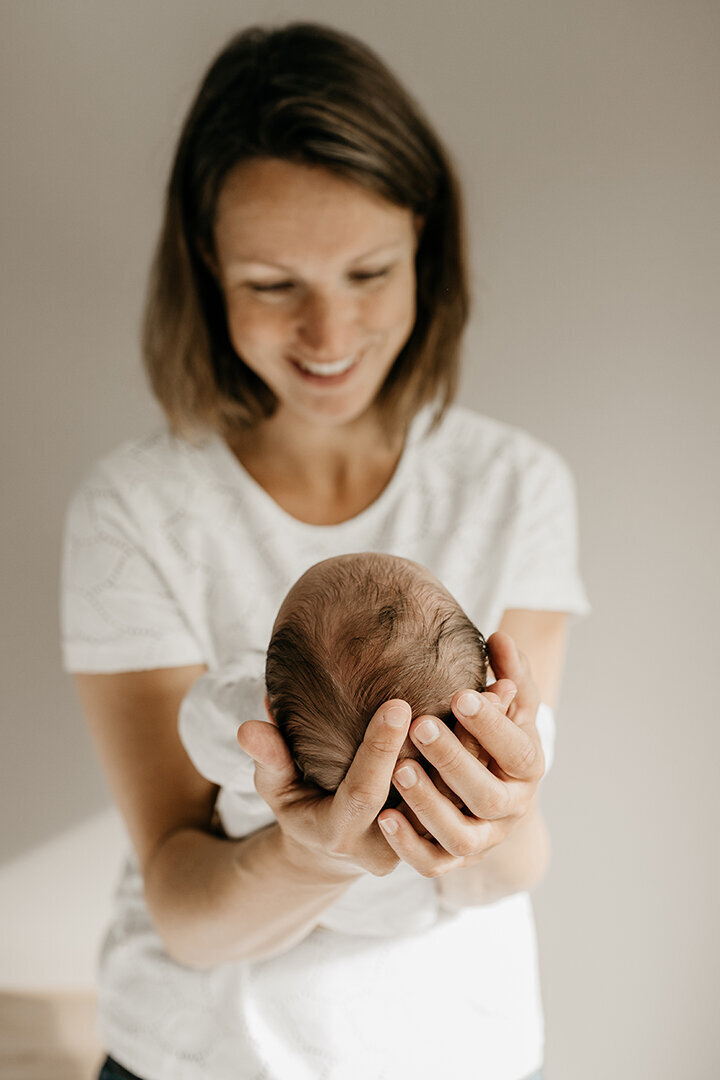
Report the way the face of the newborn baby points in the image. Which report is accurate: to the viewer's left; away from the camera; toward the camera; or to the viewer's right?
away from the camera

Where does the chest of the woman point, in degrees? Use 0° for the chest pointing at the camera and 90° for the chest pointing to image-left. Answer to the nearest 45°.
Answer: approximately 0°
